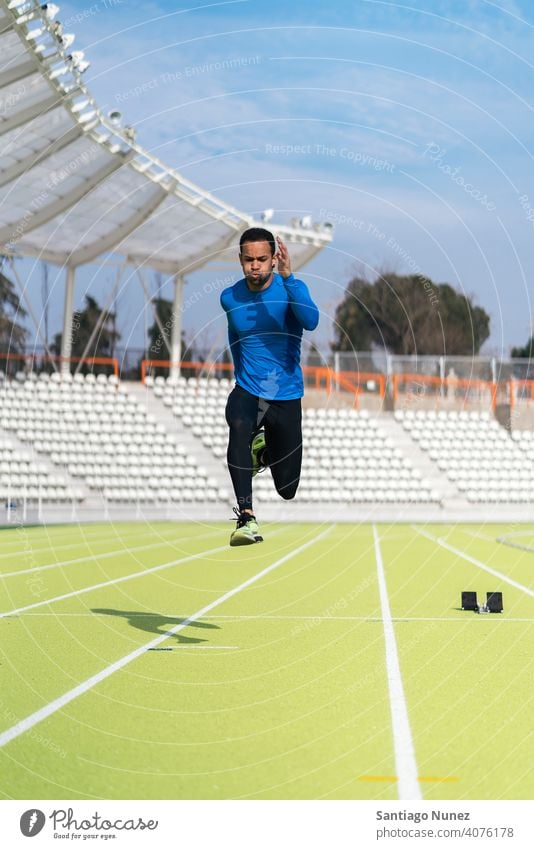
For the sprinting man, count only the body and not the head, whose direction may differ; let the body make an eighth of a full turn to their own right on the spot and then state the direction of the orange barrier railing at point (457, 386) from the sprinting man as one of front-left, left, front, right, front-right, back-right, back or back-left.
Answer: back-right

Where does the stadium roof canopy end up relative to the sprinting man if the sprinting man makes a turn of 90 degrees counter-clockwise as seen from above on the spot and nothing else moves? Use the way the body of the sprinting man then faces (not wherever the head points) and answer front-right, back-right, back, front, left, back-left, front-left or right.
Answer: left

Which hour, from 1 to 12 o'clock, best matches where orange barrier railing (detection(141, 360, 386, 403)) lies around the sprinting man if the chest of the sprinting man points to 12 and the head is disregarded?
The orange barrier railing is roughly at 6 o'clock from the sprinting man.

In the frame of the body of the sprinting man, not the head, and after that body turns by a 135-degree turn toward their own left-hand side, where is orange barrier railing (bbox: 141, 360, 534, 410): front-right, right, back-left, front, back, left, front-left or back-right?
front-left

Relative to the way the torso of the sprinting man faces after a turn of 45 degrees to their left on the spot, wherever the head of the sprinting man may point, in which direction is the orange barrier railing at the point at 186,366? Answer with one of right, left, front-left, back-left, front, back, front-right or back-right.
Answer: back-left

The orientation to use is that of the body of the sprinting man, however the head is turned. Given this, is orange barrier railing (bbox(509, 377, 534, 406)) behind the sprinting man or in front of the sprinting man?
behind
